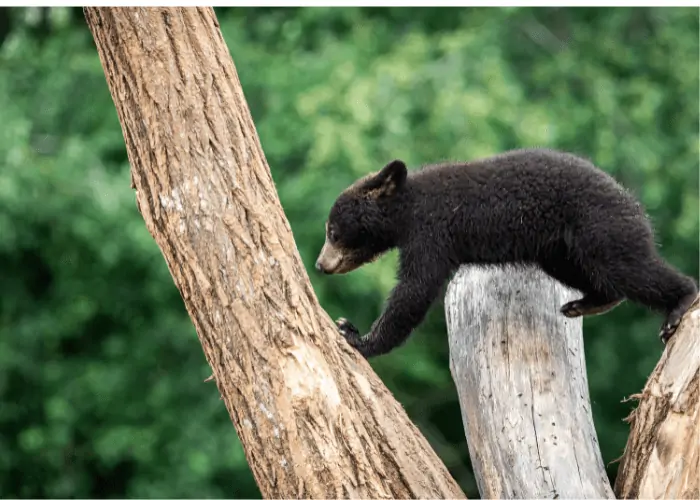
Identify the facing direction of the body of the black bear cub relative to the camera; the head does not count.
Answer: to the viewer's left
